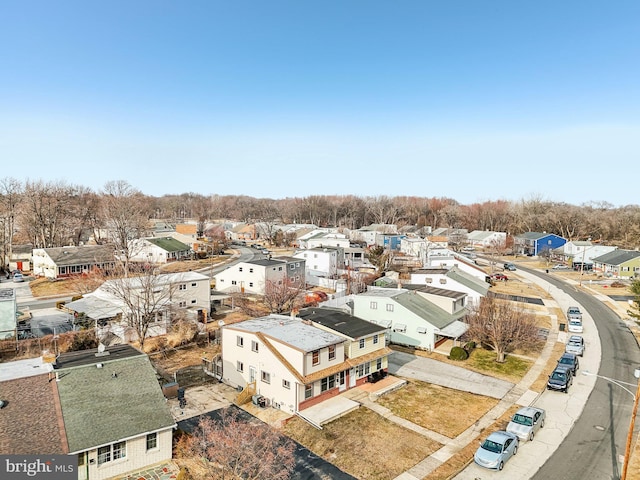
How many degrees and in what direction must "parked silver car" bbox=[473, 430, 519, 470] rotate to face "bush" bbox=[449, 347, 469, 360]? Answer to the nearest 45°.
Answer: approximately 135° to its right

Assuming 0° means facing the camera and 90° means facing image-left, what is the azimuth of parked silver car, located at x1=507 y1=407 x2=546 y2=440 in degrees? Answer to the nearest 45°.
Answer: approximately 45°

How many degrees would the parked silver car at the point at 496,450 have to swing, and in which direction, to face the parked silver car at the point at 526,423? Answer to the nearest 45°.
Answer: approximately 180°

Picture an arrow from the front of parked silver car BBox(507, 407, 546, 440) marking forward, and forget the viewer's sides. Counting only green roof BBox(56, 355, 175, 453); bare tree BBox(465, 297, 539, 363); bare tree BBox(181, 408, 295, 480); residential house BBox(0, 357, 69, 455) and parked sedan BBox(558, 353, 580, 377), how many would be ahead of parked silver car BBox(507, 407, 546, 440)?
3

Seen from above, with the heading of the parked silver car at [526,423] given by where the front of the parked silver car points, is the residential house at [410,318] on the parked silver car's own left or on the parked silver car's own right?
on the parked silver car's own right

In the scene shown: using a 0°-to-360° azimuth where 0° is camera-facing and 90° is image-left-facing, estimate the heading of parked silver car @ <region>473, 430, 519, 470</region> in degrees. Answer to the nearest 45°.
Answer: approximately 45°

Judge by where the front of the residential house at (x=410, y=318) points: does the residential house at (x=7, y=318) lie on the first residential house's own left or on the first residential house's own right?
on the first residential house's own right

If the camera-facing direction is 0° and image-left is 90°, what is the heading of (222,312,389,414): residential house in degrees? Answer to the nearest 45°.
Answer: approximately 315°

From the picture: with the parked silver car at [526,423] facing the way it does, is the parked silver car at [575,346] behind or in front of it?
behind

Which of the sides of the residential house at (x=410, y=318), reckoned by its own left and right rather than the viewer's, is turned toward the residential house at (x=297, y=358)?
right

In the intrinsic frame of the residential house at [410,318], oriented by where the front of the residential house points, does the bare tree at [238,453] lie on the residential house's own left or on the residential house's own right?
on the residential house's own right
